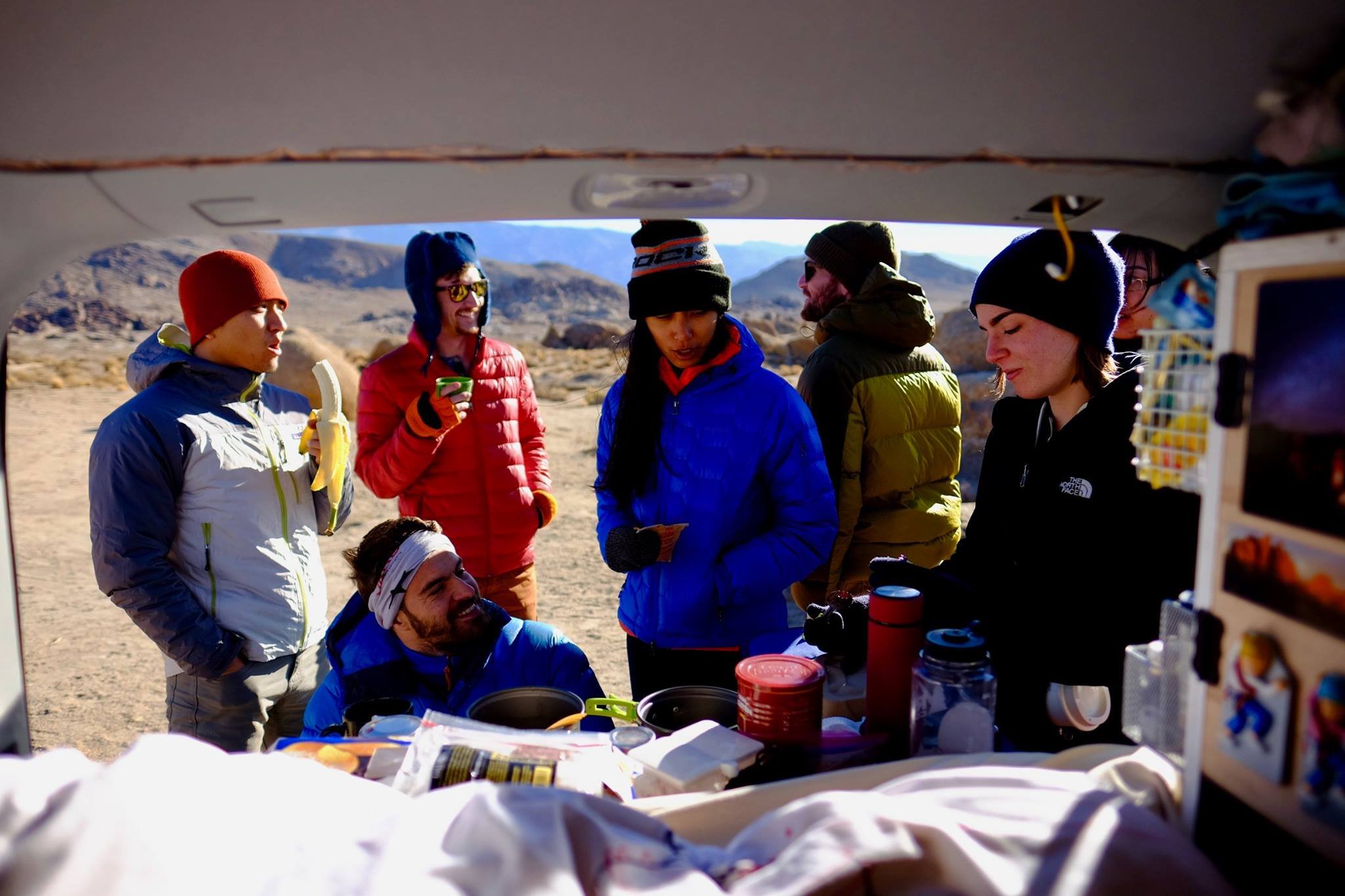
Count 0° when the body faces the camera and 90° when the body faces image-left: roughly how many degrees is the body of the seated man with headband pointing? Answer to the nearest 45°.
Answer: approximately 315°

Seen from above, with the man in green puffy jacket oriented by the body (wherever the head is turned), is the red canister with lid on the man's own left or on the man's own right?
on the man's own left

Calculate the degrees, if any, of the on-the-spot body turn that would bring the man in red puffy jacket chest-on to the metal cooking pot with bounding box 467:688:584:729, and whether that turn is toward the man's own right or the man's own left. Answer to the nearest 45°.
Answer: approximately 45° to the man's own right

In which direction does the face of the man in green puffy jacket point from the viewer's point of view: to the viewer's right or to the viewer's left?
to the viewer's left

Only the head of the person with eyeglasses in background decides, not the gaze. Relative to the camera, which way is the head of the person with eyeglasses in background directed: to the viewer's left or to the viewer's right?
to the viewer's left
